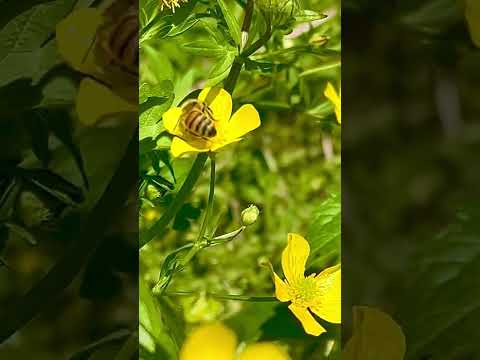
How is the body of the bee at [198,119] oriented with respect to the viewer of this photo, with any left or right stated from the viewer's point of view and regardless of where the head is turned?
facing away from the viewer and to the left of the viewer
